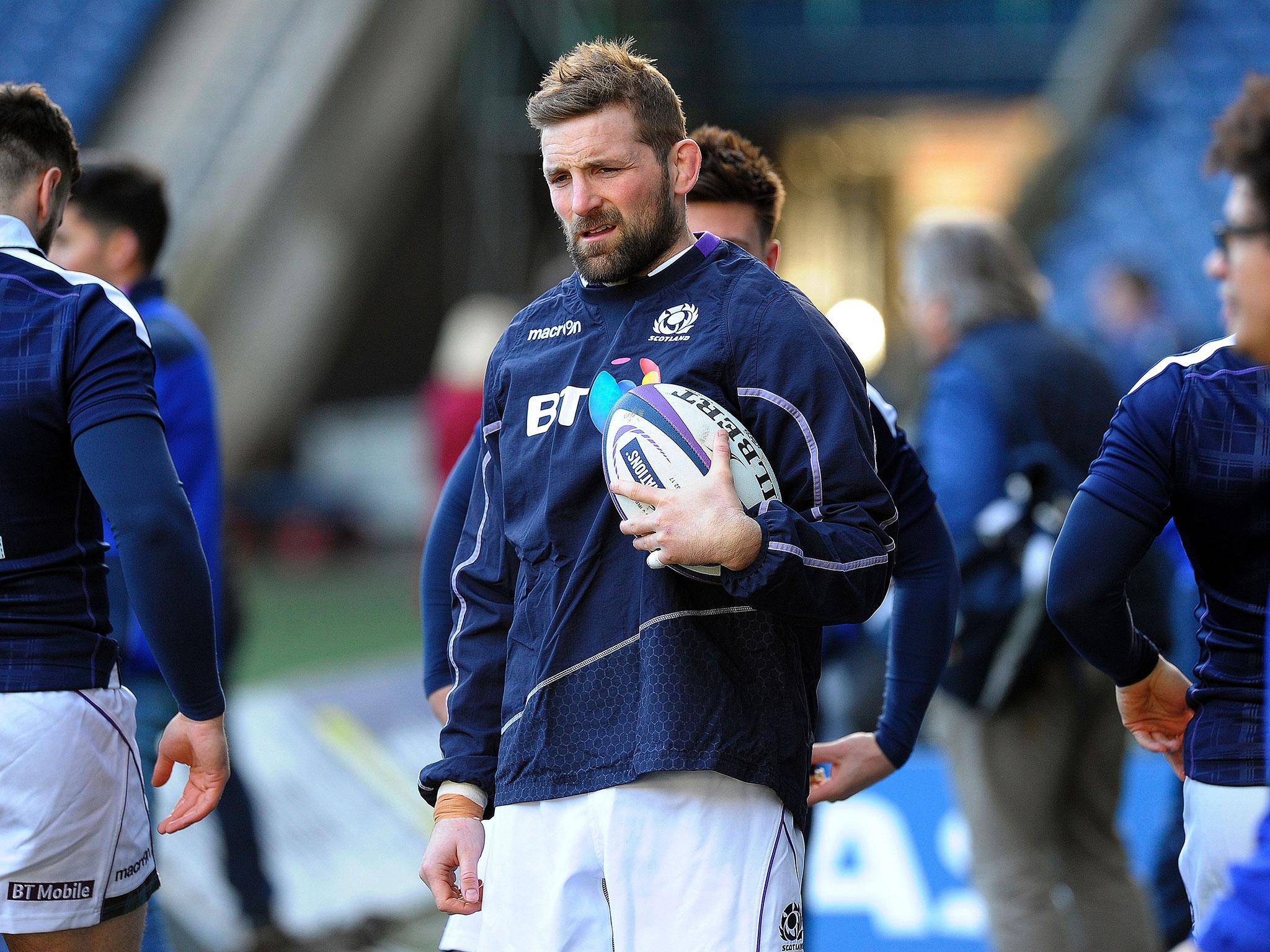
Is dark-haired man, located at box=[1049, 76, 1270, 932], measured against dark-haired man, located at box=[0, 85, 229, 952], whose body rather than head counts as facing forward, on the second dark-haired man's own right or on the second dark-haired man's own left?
on the second dark-haired man's own right

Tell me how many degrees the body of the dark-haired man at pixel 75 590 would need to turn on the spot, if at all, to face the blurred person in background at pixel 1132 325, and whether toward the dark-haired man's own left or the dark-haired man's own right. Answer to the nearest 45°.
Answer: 0° — they already face them

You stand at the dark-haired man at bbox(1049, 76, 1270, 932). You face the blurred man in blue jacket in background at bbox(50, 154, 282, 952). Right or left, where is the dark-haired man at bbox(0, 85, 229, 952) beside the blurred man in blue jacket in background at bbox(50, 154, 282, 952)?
left

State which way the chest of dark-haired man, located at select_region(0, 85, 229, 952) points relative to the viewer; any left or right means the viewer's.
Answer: facing away from the viewer and to the right of the viewer

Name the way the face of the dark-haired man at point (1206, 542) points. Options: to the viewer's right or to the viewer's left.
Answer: to the viewer's left

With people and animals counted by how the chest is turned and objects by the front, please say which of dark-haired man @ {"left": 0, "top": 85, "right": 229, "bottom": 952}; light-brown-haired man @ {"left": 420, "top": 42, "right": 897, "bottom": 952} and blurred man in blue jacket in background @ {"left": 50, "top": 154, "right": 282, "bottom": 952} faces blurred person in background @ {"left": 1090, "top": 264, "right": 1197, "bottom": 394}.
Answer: dark-haired man @ {"left": 0, "top": 85, "right": 229, "bottom": 952}

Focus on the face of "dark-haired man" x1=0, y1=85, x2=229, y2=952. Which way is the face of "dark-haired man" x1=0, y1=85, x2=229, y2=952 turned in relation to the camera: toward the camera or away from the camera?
away from the camera

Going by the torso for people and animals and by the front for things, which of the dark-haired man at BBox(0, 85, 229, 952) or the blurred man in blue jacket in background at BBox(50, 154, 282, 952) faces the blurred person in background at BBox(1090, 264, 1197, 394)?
the dark-haired man
